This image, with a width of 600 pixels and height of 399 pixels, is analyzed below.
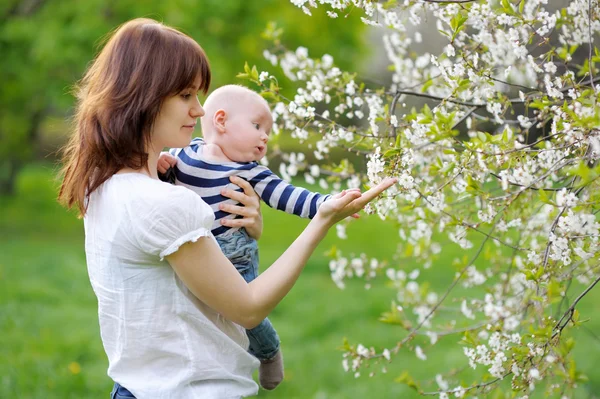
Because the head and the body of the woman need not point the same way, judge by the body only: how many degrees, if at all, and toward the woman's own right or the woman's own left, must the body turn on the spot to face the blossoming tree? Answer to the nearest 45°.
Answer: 0° — they already face it

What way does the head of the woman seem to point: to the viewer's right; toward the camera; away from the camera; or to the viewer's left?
to the viewer's right

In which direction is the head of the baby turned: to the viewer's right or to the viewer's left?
to the viewer's right

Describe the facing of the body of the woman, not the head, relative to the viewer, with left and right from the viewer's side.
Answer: facing to the right of the viewer
